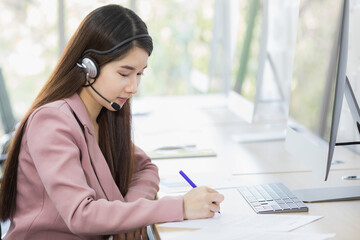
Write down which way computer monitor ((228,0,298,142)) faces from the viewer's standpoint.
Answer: facing the viewer and to the left of the viewer

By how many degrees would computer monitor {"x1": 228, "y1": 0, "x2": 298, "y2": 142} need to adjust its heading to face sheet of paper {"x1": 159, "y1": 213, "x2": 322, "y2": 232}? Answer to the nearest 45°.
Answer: approximately 45° to its left

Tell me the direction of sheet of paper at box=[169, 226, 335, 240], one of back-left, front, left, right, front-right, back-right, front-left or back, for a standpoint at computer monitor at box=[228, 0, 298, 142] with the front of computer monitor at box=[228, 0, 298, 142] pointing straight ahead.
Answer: front-left

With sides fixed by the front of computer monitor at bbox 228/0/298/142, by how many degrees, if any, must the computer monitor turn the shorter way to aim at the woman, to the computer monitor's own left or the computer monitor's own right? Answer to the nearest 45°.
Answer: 0° — it already faces them
